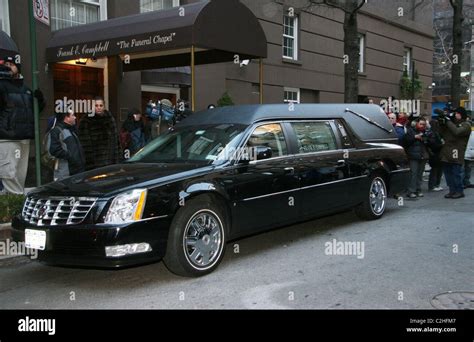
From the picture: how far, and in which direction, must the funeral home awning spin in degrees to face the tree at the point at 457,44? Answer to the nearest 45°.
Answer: approximately 90° to its left

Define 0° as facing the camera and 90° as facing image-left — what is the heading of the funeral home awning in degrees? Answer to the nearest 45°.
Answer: approximately 315°

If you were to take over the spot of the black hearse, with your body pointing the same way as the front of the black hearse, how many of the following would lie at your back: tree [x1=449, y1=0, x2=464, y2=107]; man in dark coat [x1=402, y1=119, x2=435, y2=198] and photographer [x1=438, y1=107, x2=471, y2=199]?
3

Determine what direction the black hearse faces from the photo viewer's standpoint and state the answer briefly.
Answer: facing the viewer and to the left of the viewer

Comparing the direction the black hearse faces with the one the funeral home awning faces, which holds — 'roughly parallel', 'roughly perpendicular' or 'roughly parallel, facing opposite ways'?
roughly perpendicular

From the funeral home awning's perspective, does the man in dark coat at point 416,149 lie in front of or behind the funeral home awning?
in front

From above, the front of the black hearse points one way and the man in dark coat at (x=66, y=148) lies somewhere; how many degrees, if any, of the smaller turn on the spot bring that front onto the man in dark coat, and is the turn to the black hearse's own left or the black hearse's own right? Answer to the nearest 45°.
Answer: approximately 90° to the black hearse's own right

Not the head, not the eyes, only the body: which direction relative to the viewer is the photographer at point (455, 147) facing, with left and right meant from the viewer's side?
facing to the left of the viewer
